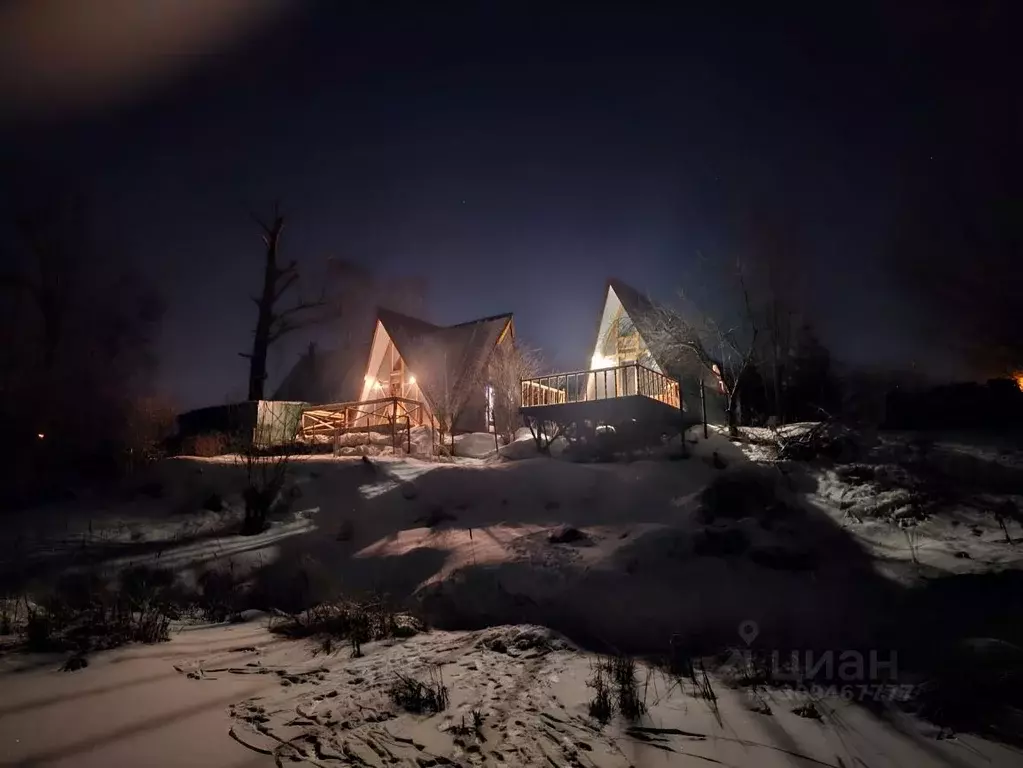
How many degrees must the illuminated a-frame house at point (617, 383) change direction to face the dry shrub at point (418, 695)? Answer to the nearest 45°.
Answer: approximately 45° to its left

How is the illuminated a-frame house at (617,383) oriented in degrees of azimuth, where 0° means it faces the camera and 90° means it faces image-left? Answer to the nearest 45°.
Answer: approximately 45°

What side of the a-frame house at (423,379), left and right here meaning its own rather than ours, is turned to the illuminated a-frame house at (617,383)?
left

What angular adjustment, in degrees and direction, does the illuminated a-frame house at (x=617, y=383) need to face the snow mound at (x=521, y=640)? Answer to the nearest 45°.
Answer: approximately 45° to its left

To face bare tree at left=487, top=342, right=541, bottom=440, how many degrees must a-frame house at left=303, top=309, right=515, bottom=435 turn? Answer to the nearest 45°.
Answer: approximately 90° to its left

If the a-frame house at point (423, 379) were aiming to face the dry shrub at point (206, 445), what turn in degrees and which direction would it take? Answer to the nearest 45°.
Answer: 0° — it already faces it

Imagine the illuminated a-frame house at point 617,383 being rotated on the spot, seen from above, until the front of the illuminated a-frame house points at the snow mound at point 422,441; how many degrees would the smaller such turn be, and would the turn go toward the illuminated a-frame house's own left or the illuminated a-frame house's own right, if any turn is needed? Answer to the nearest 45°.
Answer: approximately 45° to the illuminated a-frame house's own right

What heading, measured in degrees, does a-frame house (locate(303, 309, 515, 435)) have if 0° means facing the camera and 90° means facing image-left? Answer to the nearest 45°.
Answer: approximately 45°
